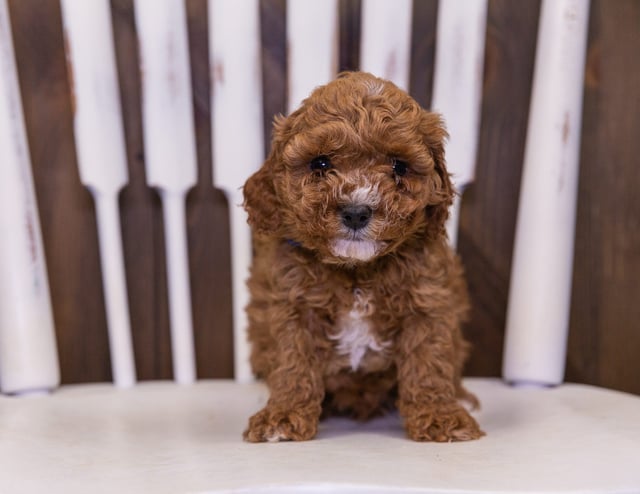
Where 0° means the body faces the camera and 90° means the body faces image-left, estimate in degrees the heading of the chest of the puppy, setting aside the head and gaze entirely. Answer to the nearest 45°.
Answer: approximately 0°

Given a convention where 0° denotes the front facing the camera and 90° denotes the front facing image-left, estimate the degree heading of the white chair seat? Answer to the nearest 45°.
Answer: approximately 0°

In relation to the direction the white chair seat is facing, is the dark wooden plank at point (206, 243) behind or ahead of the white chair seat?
behind

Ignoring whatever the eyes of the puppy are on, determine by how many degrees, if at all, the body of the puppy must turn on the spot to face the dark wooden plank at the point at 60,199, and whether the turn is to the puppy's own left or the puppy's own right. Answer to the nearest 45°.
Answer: approximately 135° to the puppy's own right

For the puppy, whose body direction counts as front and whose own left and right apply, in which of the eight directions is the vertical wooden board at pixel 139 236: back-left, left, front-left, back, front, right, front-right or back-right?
back-right

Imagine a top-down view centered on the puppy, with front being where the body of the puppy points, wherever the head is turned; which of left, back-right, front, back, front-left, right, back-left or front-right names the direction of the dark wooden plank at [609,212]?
back-left
